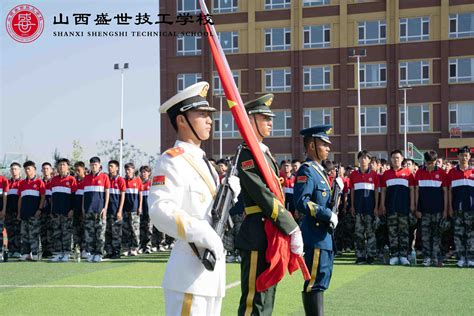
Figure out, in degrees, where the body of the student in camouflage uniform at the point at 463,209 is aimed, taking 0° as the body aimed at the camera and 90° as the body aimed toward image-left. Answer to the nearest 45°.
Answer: approximately 0°

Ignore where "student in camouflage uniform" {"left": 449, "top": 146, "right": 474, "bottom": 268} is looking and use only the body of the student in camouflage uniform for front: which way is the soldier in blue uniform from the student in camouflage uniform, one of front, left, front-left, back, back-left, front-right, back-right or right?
front

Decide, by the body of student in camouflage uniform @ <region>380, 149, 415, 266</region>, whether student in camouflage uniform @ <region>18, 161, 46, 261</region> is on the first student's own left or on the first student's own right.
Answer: on the first student's own right

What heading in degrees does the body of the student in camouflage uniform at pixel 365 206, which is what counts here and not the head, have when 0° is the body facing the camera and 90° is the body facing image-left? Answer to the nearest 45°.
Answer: approximately 0°

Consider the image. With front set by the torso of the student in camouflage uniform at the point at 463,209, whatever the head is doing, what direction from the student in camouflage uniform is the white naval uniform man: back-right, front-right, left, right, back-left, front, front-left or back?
front

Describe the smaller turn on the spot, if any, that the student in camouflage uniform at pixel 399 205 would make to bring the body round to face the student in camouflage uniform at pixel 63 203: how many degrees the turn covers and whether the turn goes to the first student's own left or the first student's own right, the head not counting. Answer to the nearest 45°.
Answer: approximately 90° to the first student's own right

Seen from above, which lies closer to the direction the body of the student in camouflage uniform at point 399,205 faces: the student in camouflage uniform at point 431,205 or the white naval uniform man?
the white naval uniform man

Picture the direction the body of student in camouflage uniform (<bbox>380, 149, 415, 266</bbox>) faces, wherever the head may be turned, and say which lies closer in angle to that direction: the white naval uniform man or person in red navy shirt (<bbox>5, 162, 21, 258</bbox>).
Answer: the white naval uniform man
